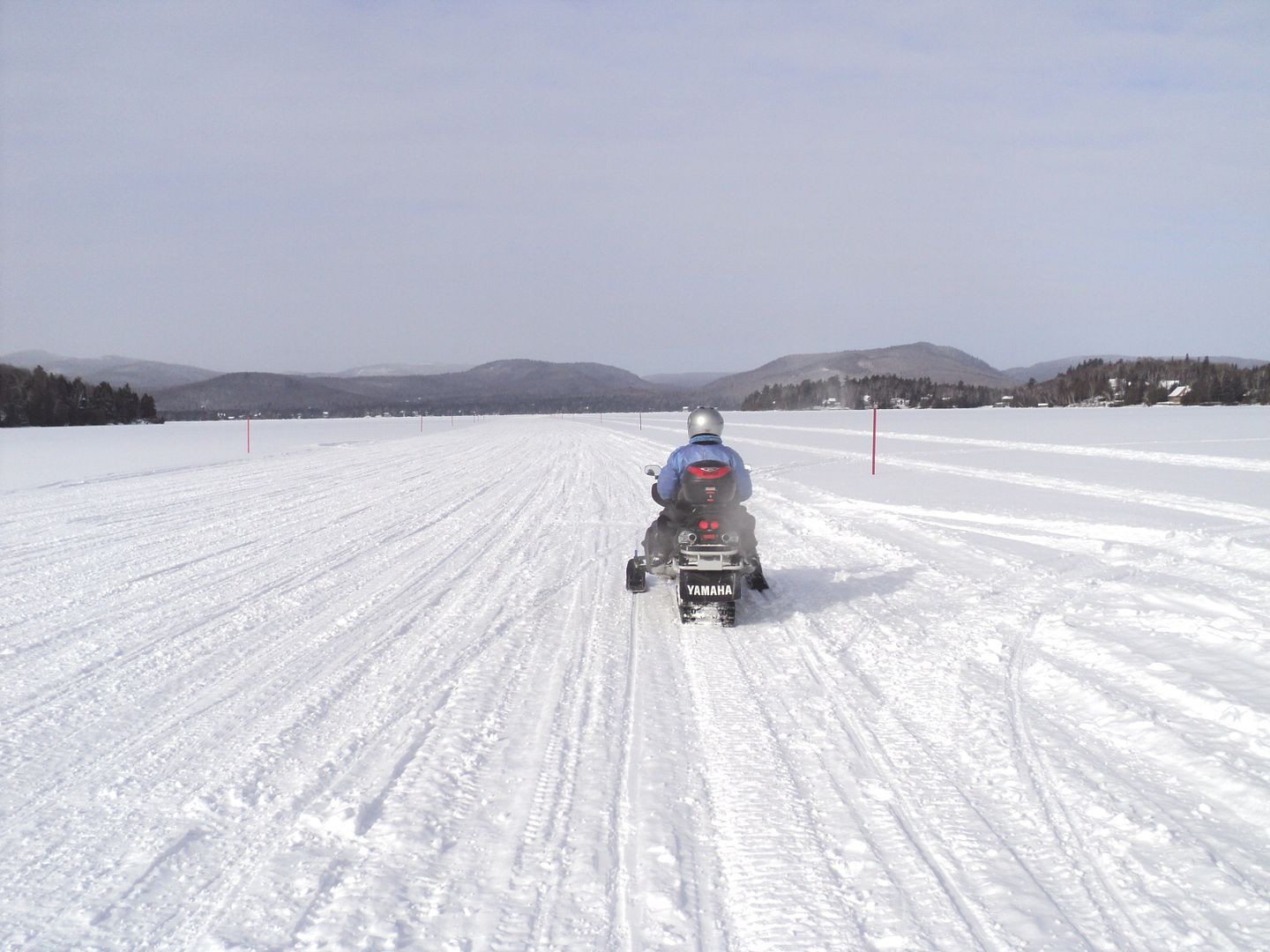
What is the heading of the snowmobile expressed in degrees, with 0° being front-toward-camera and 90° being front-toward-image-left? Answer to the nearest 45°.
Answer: approximately 180°

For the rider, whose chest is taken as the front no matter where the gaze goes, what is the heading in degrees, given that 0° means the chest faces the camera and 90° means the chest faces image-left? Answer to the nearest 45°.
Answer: approximately 180°

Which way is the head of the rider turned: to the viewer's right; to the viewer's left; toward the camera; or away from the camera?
away from the camera
